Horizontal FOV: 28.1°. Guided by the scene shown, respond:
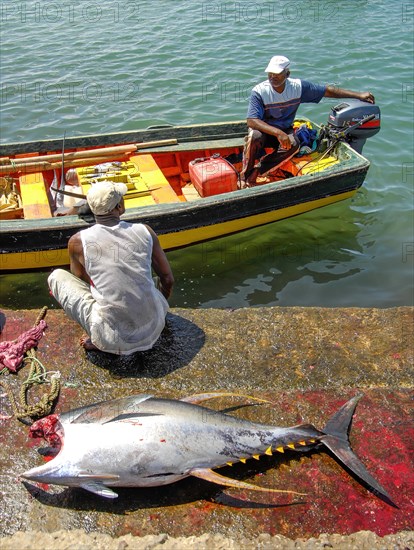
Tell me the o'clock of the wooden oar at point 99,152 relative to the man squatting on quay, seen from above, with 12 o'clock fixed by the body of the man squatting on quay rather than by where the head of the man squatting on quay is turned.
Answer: The wooden oar is roughly at 12 o'clock from the man squatting on quay.

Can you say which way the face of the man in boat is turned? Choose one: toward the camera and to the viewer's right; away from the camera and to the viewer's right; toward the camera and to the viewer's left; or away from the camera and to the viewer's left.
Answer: toward the camera and to the viewer's left

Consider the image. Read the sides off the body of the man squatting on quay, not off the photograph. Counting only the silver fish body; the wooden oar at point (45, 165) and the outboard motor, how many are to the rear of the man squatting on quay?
1

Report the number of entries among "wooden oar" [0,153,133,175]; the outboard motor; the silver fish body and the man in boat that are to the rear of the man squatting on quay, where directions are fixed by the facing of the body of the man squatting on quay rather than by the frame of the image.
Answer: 1

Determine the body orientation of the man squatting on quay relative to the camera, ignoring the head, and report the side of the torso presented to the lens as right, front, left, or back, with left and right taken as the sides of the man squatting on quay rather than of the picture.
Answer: back

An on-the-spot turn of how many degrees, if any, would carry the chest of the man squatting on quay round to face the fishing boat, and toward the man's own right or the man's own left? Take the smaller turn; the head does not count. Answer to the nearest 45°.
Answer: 0° — they already face it

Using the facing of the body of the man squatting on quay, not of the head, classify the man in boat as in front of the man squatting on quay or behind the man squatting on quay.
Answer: in front

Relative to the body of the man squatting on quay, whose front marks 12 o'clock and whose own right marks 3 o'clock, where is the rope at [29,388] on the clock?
The rope is roughly at 8 o'clock from the man squatting on quay.

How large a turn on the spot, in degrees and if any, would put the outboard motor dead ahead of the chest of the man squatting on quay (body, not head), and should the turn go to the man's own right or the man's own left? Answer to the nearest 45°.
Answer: approximately 45° to the man's own right

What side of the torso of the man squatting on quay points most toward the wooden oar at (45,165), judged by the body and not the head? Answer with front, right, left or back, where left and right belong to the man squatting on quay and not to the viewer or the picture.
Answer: front

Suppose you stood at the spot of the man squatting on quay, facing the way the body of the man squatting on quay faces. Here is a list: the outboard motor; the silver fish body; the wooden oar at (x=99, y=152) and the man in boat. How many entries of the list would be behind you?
1

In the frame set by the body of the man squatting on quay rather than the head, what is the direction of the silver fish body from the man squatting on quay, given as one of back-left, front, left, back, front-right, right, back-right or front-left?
back
